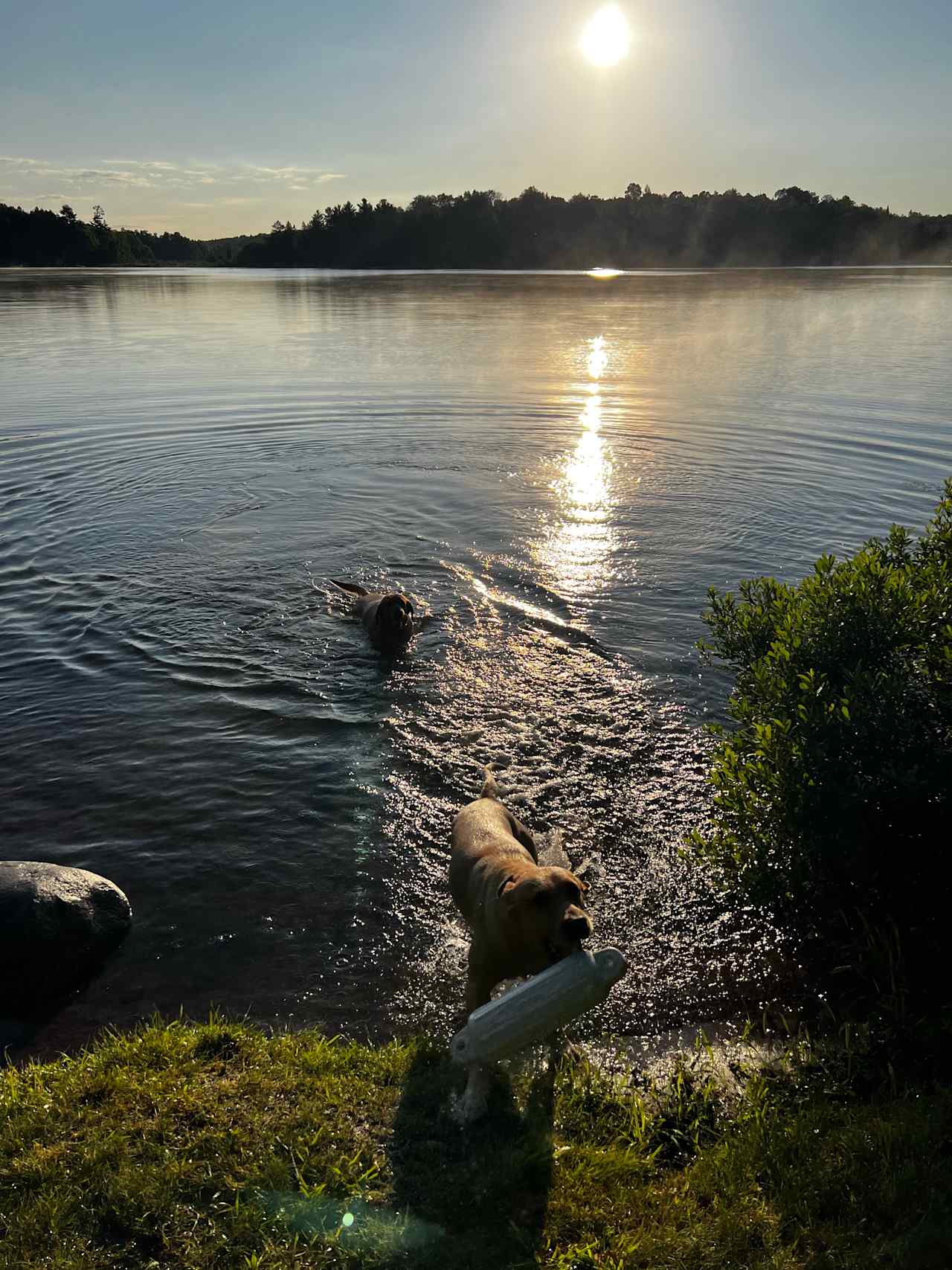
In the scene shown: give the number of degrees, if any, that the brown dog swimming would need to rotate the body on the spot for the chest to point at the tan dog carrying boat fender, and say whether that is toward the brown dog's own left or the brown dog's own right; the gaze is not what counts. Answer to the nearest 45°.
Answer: approximately 45° to the brown dog's own right

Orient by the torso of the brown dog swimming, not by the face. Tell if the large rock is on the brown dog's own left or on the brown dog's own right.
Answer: on the brown dog's own right

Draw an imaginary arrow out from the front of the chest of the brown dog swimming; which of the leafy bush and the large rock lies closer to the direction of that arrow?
the leafy bush

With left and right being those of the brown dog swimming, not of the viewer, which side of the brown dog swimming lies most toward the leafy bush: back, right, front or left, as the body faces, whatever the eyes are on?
front

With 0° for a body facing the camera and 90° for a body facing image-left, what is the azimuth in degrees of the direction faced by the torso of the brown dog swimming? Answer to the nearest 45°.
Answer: approximately 315°
